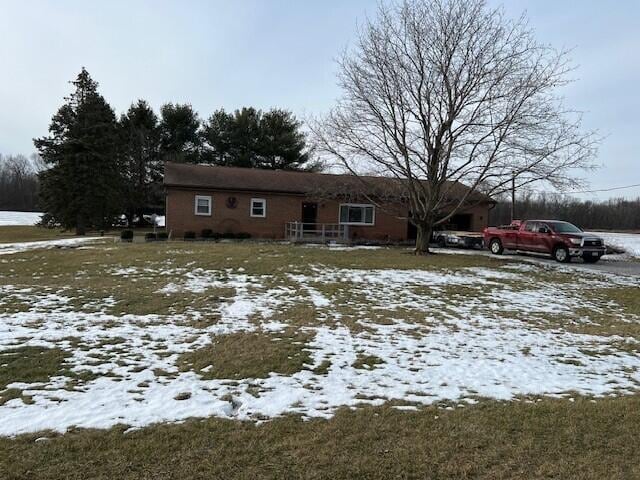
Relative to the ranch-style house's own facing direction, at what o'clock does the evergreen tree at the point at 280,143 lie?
The evergreen tree is roughly at 6 o'clock from the ranch-style house.

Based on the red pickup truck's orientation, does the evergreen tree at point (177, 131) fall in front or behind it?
behind

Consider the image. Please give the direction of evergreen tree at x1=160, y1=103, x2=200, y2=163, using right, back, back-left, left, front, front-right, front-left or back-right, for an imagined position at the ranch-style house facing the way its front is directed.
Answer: back-right

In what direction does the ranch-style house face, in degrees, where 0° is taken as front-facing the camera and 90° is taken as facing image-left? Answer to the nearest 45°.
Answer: approximately 0°

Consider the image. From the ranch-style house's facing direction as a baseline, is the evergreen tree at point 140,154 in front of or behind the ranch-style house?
behind

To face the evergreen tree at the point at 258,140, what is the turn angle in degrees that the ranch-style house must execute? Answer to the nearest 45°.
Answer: approximately 180°

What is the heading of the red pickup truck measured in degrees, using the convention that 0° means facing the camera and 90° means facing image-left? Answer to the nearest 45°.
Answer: approximately 315°

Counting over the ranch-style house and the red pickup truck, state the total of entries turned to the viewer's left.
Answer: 0

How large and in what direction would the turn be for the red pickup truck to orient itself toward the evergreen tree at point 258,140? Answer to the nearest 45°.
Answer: approximately 180°

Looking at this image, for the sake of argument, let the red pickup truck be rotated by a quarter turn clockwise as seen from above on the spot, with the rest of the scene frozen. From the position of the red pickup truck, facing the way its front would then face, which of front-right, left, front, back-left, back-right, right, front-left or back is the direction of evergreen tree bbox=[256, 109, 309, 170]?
right

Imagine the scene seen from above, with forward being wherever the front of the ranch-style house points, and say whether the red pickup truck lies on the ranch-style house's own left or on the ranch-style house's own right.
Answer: on the ranch-style house's own left
